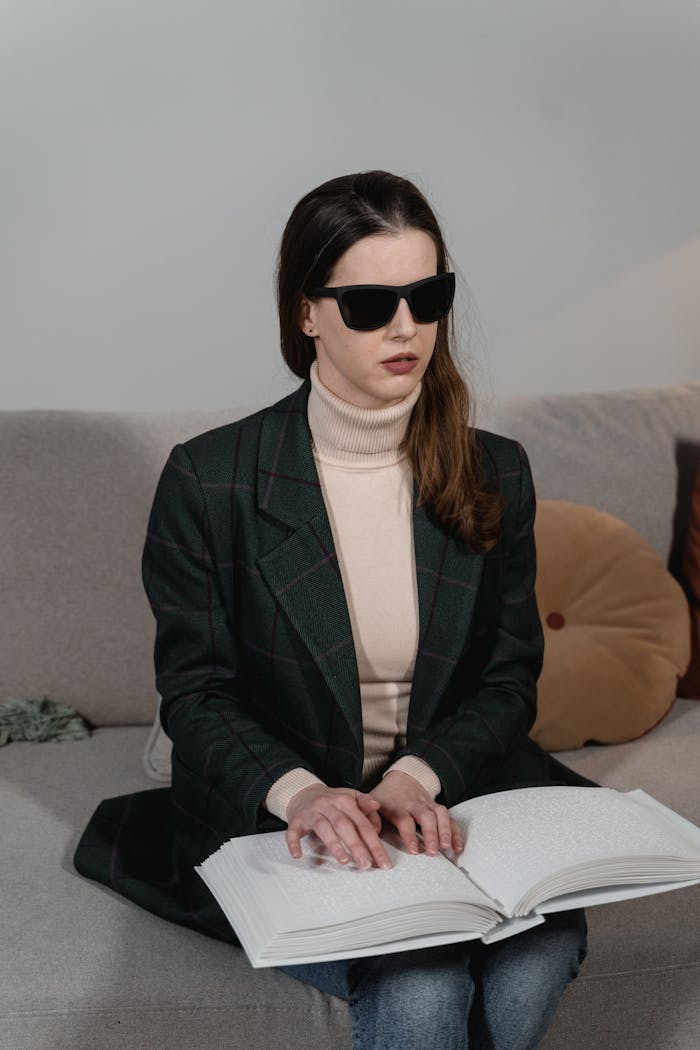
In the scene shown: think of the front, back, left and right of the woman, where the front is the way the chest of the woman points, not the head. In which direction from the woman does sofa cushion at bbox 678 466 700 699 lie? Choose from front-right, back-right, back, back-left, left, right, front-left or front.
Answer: left

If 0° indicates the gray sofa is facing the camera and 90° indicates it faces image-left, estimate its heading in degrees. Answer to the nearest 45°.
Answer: approximately 0°

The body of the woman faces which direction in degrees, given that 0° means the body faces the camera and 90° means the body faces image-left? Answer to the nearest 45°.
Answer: approximately 315°

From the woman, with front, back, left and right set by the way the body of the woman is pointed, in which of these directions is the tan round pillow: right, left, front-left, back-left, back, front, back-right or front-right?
left

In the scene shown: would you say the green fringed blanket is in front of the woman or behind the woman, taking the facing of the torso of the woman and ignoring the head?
behind
